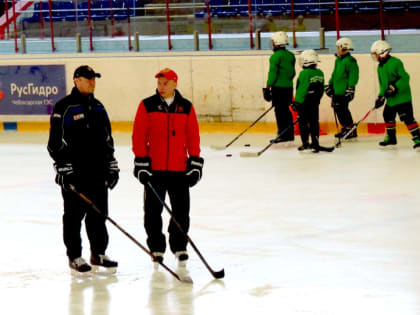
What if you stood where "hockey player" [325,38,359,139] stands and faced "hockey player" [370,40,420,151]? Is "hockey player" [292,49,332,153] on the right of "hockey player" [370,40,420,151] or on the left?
right

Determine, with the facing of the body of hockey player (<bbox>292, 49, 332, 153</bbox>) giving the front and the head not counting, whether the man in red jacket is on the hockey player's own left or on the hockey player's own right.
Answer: on the hockey player's own left

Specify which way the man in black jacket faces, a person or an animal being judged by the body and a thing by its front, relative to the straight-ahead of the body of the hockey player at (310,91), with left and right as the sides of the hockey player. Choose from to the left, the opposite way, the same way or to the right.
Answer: the opposite way

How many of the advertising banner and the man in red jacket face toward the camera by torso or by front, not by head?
2

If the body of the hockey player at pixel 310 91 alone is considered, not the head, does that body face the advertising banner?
yes

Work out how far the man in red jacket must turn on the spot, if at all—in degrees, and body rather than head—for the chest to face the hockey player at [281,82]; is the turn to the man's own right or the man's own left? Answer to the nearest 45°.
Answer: approximately 180°

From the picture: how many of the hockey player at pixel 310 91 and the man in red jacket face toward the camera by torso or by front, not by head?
1

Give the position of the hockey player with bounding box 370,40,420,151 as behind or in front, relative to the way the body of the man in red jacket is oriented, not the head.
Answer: behind

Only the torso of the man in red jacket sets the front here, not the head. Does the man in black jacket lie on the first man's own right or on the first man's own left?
on the first man's own right

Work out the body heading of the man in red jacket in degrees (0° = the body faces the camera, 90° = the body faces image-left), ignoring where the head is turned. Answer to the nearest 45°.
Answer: approximately 0°

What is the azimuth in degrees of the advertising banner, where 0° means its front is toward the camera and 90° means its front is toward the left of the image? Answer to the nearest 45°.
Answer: approximately 0°
